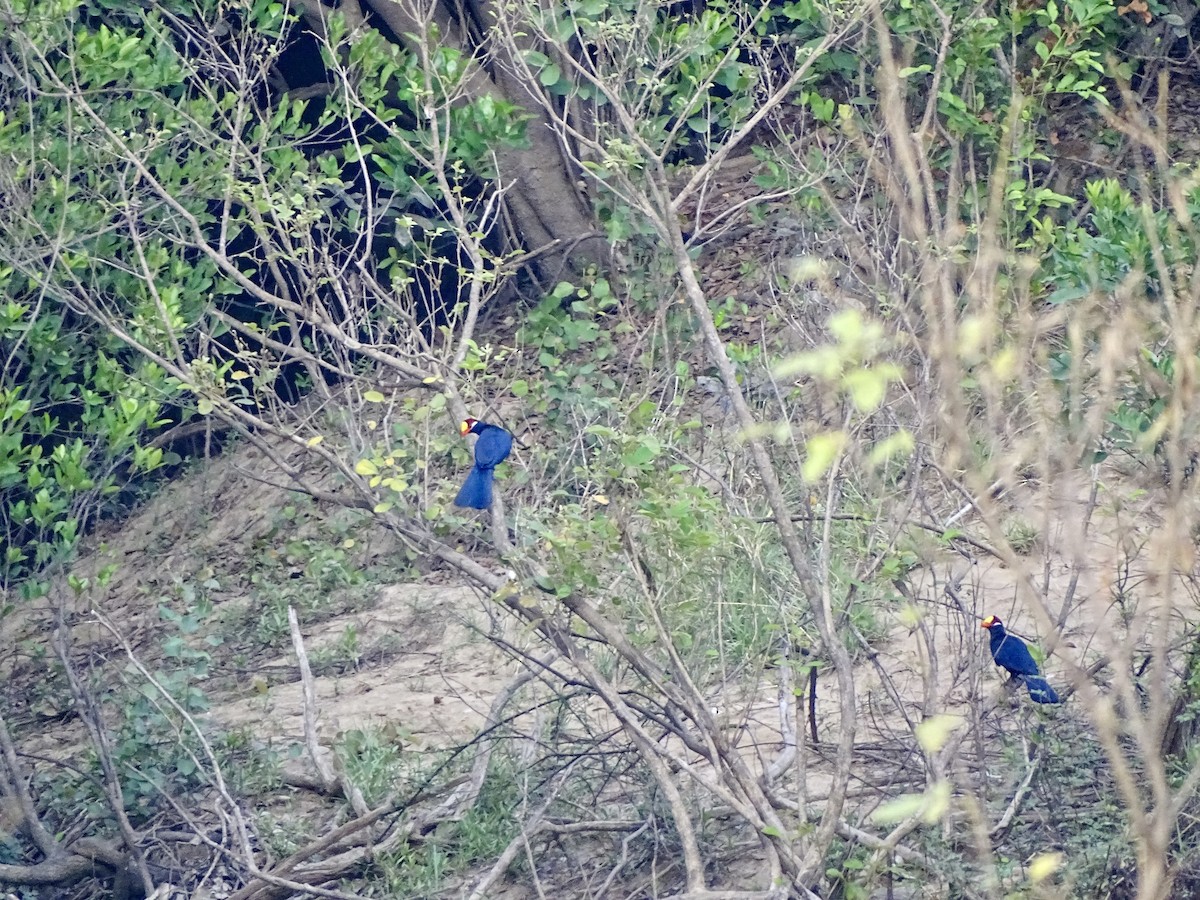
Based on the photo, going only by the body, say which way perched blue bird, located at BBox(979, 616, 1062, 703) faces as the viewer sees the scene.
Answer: to the viewer's left

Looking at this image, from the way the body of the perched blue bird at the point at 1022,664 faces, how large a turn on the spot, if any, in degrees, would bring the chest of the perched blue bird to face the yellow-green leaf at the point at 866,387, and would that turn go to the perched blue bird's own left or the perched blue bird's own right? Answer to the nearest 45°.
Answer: approximately 90° to the perched blue bird's own left
